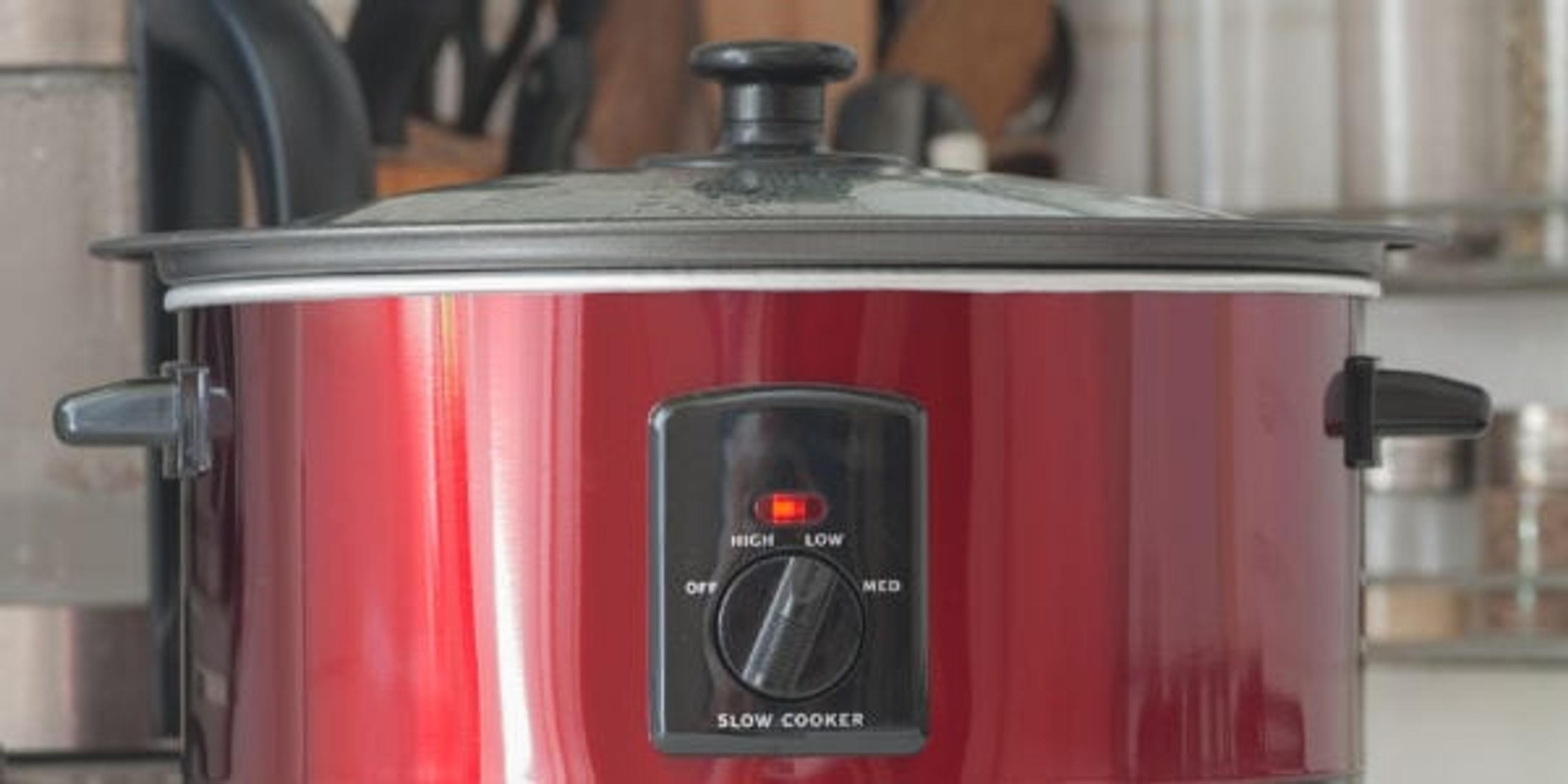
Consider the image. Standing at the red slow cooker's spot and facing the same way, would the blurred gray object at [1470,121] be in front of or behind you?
behind

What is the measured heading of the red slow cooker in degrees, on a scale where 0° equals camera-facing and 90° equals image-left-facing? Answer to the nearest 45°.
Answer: approximately 0°

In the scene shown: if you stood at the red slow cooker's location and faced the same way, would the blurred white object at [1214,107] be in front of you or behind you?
behind

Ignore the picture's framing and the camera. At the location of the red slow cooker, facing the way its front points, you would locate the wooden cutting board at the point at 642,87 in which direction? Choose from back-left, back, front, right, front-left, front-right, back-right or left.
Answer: back
